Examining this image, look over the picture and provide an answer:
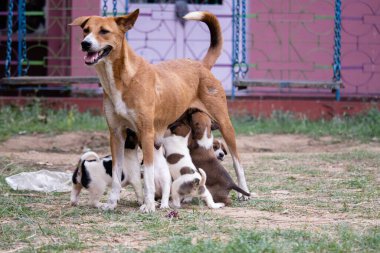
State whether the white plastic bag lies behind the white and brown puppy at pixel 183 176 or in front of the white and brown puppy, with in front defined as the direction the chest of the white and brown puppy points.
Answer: in front

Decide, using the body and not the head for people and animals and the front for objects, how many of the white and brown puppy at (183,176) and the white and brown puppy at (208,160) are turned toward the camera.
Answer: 0

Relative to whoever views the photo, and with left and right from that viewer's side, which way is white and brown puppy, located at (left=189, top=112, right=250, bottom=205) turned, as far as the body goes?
facing away from the viewer and to the left of the viewer

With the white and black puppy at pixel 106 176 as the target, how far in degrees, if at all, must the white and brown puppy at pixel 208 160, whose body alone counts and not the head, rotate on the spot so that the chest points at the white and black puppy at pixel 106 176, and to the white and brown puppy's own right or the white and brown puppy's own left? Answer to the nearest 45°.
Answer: approximately 45° to the white and brown puppy's own left

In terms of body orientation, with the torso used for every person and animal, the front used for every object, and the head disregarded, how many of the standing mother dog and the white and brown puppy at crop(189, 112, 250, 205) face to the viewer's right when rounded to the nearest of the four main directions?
0

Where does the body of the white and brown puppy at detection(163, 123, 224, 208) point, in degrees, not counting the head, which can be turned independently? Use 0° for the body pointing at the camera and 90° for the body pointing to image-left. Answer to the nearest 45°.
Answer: approximately 135°

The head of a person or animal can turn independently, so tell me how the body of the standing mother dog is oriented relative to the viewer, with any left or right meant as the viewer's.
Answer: facing the viewer and to the left of the viewer
